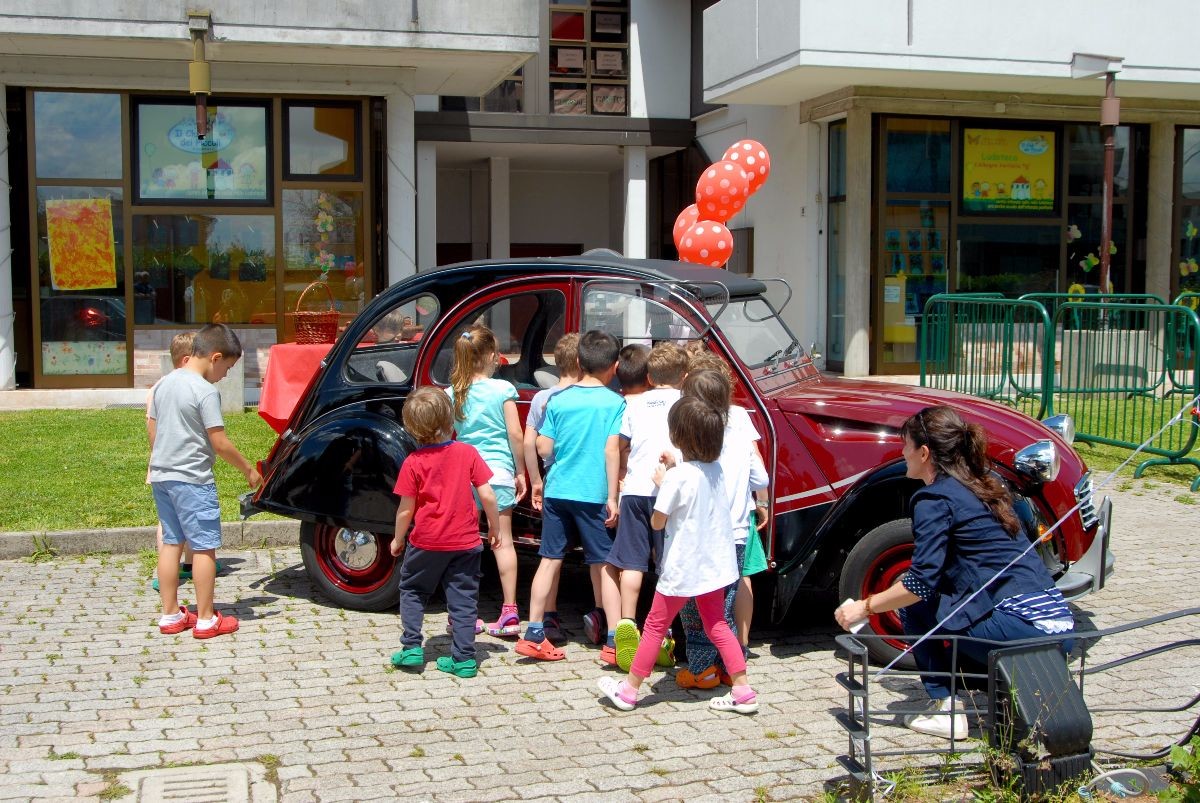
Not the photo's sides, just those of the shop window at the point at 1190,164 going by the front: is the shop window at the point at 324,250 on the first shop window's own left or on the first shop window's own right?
on the first shop window's own right

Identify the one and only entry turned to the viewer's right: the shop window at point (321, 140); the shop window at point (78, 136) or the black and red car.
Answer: the black and red car

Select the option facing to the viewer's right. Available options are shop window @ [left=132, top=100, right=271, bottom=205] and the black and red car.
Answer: the black and red car

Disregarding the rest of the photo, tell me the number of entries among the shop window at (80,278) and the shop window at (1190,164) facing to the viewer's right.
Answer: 0

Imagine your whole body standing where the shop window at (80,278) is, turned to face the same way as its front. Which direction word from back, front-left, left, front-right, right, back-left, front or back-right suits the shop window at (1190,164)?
left

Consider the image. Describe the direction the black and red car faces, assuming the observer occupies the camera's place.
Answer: facing to the right of the viewer

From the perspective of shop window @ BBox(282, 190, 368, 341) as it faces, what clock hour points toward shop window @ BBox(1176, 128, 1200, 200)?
shop window @ BBox(1176, 128, 1200, 200) is roughly at 9 o'clock from shop window @ BBox(282, 190, 368, 341).

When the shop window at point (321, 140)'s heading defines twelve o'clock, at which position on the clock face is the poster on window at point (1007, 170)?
The poster on window is roughly at 9 o'clock from the shop window.

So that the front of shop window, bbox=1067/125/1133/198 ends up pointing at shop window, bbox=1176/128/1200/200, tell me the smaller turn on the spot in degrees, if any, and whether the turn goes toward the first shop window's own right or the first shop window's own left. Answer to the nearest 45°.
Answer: approximately 135° to the first shop window's own left

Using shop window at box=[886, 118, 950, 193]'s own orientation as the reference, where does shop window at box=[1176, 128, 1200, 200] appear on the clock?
shop window at box=[1176, 128, 1200, 200] is roughly at 8 o'clock from shop window at box=[886, 118, 950, 193].

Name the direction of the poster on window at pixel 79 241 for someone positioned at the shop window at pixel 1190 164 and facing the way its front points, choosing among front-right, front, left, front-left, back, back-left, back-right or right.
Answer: front-right

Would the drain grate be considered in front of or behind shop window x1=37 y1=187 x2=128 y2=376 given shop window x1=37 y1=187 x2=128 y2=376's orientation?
in front

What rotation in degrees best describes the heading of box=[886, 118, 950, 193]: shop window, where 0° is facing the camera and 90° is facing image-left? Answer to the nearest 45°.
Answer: approximately 0°

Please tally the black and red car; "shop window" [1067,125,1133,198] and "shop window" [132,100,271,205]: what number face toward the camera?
2

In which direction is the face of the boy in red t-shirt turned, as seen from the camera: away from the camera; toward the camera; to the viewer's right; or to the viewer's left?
away from the camera

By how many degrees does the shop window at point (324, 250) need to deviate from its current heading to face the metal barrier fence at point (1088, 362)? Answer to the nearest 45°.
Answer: approximately 45° to its left

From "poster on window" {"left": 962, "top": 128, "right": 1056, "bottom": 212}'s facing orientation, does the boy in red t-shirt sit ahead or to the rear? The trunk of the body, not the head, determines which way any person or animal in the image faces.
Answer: ahead
